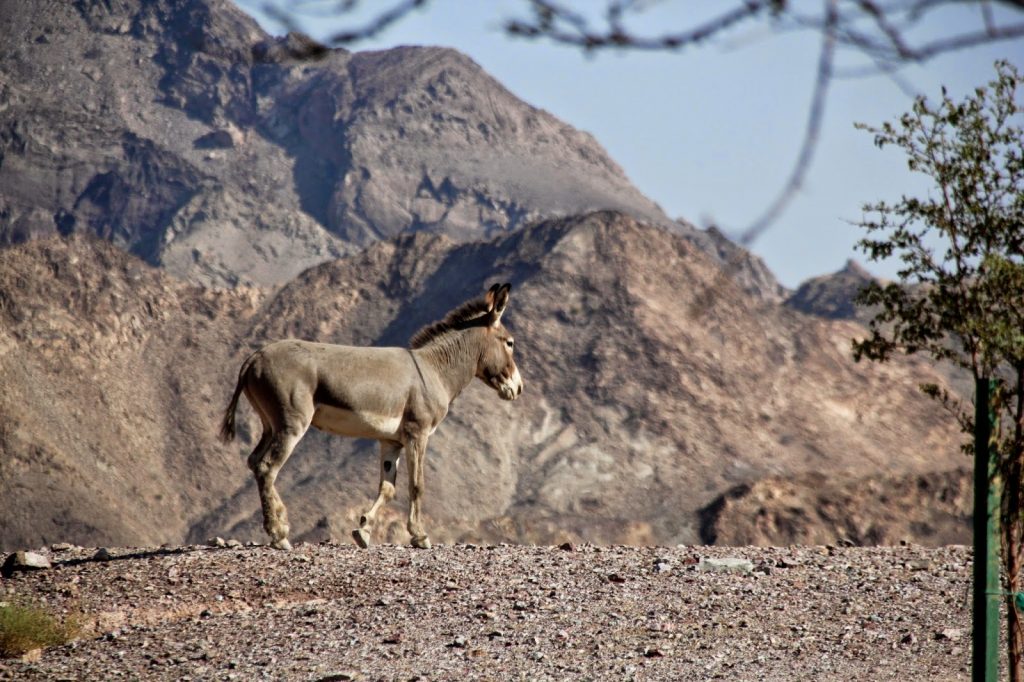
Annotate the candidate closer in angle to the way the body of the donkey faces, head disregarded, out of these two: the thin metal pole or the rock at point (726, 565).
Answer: the rock

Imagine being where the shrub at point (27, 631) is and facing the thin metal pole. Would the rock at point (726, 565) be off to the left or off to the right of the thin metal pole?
left

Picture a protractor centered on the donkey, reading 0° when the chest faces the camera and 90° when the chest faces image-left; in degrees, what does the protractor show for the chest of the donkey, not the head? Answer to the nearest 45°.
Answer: approximately 270°

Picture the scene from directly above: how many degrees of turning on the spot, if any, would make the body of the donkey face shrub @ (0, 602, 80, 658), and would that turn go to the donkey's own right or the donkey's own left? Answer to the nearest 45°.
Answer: approximately 135° to the donkey's own right

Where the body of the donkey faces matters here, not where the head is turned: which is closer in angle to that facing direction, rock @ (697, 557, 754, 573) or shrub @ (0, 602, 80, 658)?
the rock

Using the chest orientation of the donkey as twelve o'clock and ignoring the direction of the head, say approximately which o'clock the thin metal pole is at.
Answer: The thin metal pole is roughly at 2 o'clock from the donkey.

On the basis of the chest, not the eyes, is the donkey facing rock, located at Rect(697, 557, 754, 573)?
yes
